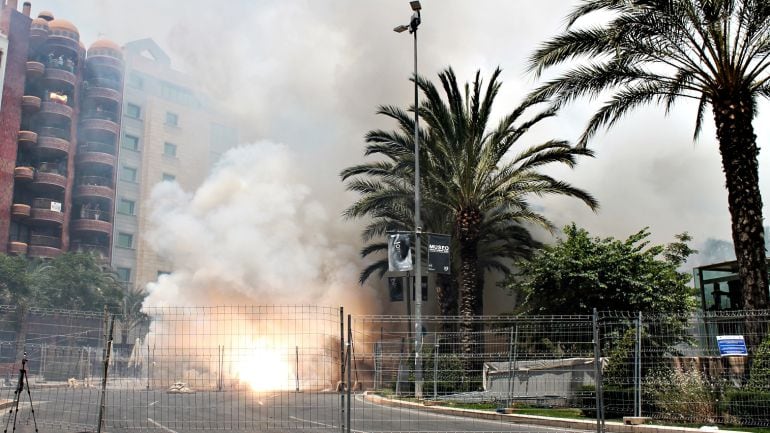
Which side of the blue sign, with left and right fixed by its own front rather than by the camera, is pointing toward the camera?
front

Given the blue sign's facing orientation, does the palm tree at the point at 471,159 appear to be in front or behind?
behind

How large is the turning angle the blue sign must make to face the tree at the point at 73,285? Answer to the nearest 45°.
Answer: approximately 135° to its right
